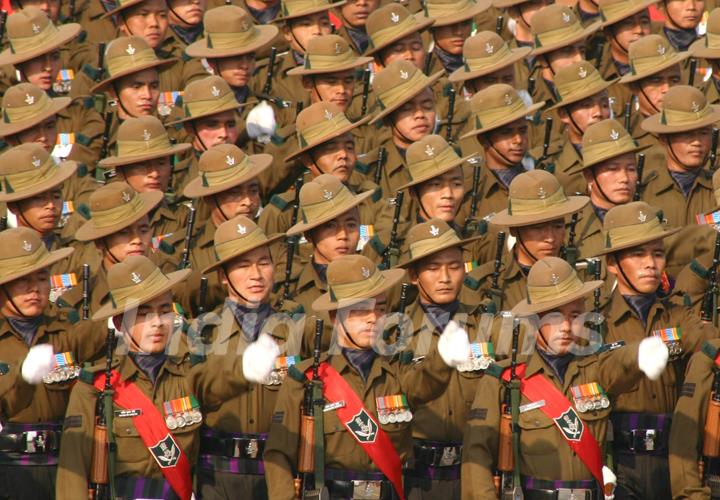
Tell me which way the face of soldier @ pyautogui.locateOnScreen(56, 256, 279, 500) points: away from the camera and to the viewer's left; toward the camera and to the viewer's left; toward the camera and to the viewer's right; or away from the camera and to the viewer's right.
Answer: toward the camera and to the viewer's right

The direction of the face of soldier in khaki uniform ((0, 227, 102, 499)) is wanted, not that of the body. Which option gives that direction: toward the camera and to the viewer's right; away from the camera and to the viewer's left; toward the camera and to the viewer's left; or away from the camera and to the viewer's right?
toward the camera and to the viewer's right

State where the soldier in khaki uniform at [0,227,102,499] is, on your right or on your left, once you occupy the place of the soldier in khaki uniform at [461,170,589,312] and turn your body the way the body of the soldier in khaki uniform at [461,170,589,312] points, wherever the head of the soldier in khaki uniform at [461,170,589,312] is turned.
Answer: on your right

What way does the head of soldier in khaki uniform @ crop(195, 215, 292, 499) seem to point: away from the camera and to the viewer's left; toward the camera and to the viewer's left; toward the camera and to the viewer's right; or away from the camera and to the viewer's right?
toward the camera and to the viewer's right
